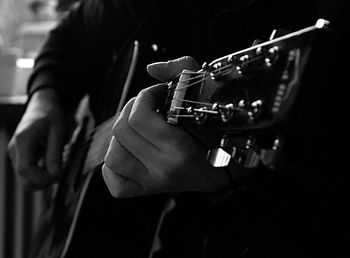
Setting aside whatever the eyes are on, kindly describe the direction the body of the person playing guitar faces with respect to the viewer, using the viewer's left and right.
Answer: facing the viewer and to the left of the viewer
